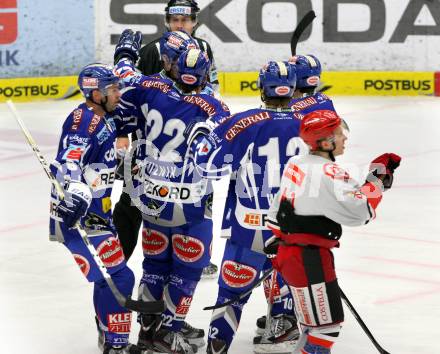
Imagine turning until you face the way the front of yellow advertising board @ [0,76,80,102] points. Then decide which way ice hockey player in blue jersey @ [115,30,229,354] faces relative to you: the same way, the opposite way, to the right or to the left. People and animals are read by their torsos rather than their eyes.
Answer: the opposite way

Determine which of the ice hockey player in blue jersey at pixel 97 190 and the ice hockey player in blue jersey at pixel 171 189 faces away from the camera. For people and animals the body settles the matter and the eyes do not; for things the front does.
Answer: the ice hockey player in blue jersey at pixel 171 189

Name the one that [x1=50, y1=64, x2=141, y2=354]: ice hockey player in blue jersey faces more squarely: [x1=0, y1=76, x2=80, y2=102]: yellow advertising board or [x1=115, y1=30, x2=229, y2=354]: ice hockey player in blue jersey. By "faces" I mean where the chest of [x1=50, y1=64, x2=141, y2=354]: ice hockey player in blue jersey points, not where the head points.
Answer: the ice hockey player in blue jersey

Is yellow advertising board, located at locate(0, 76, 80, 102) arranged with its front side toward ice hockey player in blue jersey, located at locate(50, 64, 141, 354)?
yes

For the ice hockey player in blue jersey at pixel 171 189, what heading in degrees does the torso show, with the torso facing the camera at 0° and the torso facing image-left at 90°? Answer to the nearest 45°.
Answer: approximately 180°

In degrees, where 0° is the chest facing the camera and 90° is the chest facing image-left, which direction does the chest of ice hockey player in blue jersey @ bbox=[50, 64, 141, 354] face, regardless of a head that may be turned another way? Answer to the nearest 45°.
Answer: approximately 270°

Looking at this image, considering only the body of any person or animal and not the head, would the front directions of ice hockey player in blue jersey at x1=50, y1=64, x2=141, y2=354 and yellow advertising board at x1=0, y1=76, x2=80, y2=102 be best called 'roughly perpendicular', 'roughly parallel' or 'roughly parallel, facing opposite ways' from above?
roughly perpendicular

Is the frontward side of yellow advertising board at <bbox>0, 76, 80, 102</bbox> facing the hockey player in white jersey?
yes
